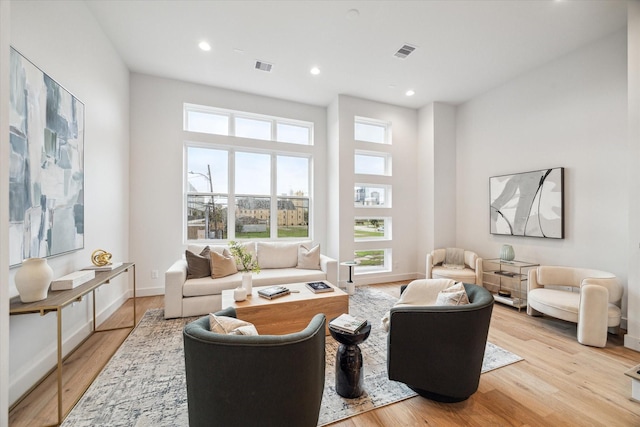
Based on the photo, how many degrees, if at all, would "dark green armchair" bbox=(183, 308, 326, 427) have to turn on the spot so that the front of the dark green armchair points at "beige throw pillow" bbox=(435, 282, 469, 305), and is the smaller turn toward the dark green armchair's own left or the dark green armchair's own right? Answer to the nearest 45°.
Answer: approximately 90° to the dark green armchair's own right

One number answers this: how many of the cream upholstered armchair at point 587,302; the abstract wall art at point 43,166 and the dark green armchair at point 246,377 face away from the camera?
1

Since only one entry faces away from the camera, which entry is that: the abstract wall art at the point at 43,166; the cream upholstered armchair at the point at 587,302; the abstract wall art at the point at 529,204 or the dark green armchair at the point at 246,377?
the dark green armchair

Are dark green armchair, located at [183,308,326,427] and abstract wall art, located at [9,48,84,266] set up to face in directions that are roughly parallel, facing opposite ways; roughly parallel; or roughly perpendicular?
roughly perpendicular

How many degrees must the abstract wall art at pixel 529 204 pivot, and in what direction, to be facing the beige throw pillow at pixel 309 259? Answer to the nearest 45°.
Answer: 0° — it already faces it

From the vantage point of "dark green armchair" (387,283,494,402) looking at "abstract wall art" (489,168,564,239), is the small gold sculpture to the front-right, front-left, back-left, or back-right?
back-left

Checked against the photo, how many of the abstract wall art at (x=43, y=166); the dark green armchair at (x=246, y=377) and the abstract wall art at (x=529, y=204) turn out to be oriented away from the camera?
1

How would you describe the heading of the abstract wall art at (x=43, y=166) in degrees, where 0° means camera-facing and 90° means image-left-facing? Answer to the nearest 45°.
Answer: approximately 315°

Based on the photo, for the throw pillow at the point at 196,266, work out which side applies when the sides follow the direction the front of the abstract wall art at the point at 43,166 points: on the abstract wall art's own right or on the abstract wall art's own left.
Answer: on the abstract wall art's own left

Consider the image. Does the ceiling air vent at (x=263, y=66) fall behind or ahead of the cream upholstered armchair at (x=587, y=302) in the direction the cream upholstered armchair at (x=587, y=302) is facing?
ahead

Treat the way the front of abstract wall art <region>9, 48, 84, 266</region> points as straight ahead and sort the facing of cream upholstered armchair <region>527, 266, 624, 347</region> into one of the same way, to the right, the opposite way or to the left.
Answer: the opposite way

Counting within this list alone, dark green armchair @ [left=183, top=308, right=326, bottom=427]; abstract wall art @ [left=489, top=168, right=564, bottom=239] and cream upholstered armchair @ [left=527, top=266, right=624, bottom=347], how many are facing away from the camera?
1

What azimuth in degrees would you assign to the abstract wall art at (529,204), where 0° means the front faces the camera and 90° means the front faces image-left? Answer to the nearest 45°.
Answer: approximately 45°

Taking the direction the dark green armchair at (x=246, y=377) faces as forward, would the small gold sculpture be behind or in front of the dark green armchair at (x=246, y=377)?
in front

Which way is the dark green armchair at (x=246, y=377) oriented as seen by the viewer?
away from the camera
